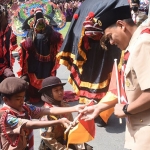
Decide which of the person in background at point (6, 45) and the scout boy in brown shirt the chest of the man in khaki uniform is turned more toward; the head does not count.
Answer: the scout boy in brown shirt

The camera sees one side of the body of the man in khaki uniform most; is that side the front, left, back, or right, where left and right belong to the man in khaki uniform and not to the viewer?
left

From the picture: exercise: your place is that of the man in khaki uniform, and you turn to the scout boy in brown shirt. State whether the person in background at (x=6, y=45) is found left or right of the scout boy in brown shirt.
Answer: right

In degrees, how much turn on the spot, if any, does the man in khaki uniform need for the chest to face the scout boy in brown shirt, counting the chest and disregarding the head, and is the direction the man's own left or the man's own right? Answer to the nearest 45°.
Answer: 0° — they already face them

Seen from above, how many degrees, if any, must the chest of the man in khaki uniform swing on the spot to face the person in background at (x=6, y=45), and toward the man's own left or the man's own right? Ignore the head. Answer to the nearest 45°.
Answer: approximately 45° to the man's own right
